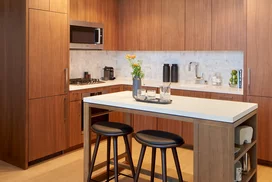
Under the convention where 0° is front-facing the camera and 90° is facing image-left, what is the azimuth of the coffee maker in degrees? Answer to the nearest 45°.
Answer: approximately 315°

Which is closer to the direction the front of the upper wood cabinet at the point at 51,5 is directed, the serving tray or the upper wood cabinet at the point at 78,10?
the serving tray

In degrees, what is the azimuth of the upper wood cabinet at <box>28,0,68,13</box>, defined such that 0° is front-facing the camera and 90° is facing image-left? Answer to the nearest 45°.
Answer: approximately 315°

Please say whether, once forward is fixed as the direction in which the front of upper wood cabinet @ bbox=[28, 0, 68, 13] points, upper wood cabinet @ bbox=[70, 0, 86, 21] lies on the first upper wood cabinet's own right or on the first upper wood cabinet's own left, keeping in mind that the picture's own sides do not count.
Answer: on the first upper wood cabinet's own left

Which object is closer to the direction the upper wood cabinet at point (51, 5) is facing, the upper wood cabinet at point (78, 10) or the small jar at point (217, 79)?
the small jar

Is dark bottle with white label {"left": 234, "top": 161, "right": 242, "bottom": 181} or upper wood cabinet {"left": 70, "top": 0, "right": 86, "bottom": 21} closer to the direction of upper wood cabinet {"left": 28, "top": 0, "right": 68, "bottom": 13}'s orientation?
the dark bottle with white label

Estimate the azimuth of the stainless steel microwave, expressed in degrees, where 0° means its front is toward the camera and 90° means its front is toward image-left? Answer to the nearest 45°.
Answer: approximately 315°
